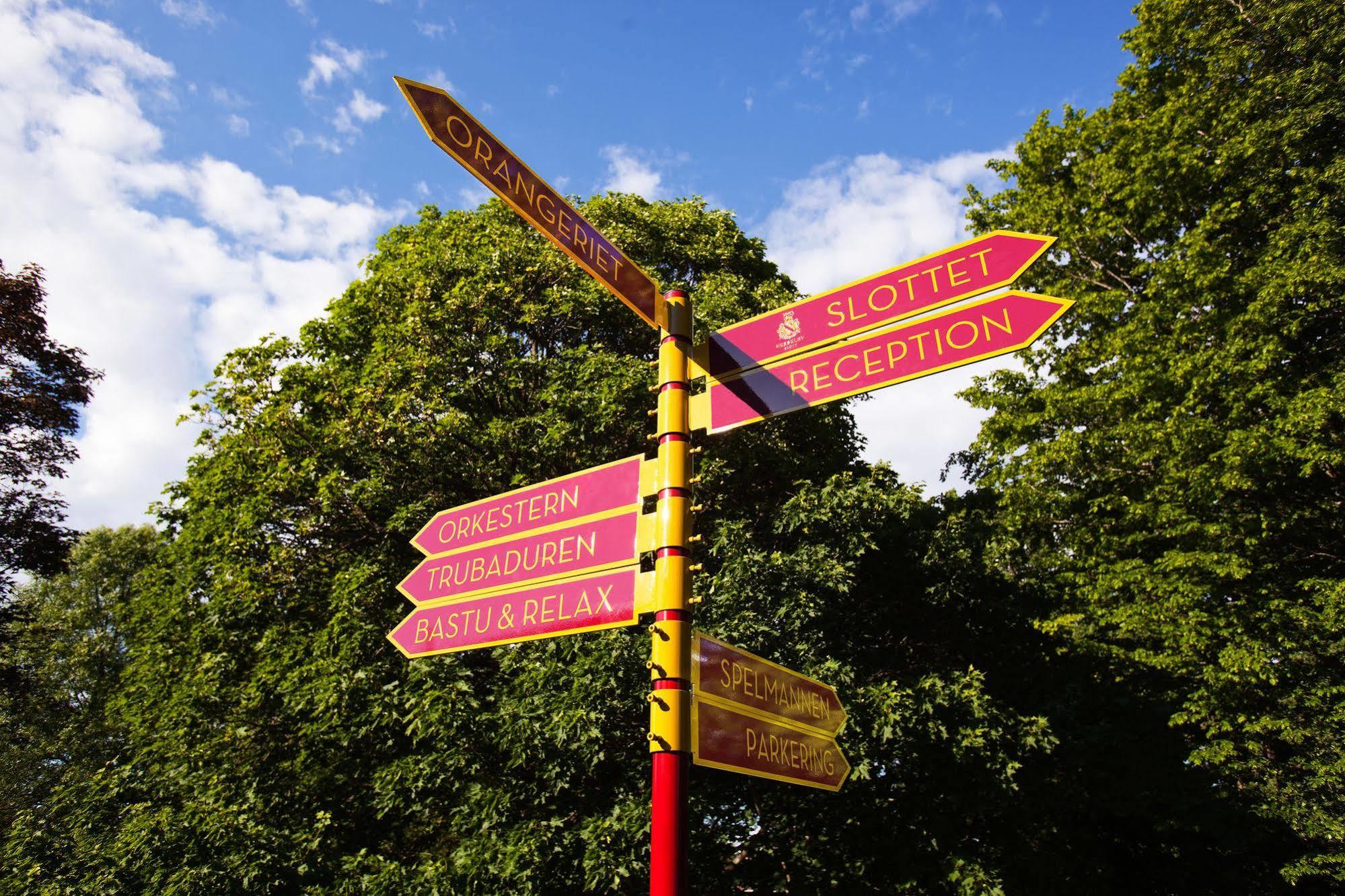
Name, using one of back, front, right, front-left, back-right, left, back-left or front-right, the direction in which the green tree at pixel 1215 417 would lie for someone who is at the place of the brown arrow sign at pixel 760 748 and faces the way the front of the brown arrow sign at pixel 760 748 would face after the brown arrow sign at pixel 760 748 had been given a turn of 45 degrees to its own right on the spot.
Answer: back-left

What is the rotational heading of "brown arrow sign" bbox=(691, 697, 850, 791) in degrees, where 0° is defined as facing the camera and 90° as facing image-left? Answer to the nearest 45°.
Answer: approximately 315°

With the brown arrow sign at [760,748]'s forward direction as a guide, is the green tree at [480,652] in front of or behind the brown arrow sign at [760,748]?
behind

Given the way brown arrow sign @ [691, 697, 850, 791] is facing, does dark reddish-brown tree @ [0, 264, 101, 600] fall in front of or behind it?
behind

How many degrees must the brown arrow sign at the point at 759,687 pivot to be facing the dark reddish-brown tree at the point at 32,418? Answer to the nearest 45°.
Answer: approximately 180°

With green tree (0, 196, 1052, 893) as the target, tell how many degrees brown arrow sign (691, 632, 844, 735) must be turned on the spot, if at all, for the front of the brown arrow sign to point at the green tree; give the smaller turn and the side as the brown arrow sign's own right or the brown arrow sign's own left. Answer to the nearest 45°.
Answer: approximately 180°

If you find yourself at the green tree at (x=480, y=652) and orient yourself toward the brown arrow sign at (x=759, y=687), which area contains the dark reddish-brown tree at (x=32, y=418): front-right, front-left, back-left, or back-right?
back-right

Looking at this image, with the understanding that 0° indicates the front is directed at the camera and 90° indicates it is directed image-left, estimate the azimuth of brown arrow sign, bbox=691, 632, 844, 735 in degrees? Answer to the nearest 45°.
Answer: approximately 315°
